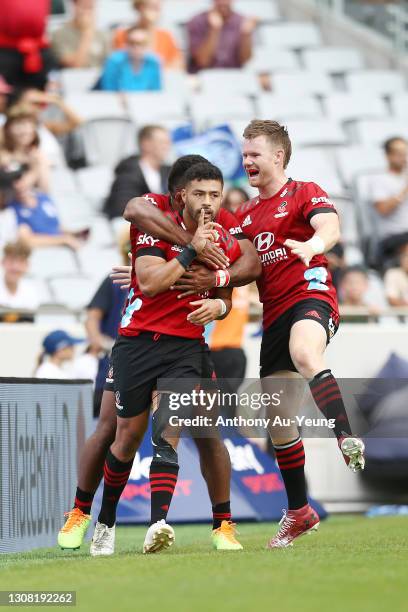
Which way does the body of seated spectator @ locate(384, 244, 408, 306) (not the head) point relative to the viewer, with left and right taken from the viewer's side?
facing the viewer

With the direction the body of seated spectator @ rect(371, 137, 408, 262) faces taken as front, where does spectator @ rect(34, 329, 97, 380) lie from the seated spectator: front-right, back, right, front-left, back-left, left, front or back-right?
right

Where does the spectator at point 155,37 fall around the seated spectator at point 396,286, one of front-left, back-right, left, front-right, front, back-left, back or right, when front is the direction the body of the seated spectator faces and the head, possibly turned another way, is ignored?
back-right

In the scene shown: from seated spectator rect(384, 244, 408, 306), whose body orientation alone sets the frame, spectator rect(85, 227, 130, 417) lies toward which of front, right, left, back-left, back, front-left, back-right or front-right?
front-right

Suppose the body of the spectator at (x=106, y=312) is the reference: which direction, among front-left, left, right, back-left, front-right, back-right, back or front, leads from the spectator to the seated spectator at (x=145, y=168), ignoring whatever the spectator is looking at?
back

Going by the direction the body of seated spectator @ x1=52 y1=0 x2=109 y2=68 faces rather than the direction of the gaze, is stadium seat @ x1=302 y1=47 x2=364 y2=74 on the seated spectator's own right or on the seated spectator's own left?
on the seated spectator's own left

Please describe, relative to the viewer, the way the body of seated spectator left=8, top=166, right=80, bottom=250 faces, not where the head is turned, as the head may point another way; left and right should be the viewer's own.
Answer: facing the viewer and to the right of the viewer

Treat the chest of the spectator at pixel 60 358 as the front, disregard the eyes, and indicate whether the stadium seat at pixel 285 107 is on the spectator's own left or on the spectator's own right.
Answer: on the spectator's own left

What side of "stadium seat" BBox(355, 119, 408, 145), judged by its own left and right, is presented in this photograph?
front
